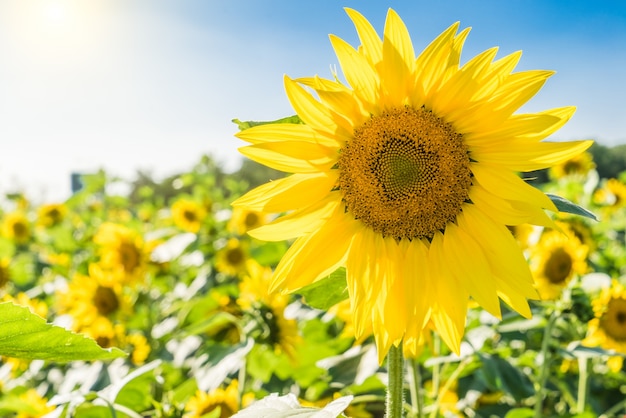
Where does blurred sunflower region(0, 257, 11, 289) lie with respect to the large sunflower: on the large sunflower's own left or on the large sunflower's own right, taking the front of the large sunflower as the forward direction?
on the large sunflower's own right

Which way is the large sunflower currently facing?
toward the camera

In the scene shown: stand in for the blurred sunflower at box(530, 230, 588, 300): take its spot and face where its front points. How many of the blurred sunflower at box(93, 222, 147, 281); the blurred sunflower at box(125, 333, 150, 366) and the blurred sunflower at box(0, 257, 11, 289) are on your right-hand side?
3

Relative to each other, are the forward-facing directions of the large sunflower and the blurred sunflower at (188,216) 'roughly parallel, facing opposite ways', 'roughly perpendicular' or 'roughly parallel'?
roughly parallel

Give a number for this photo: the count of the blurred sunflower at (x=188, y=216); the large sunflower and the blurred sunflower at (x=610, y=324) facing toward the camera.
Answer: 3

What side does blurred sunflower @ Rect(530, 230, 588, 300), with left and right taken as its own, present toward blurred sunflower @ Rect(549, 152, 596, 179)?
back

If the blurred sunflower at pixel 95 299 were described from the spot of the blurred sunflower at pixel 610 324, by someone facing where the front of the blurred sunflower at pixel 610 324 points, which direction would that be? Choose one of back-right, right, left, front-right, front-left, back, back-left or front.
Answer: right

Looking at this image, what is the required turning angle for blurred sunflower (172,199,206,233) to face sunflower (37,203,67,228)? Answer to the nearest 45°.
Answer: approximately 135° to its right

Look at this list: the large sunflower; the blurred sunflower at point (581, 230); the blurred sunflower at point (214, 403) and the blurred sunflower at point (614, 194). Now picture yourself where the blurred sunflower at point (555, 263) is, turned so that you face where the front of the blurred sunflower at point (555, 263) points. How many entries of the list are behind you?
2

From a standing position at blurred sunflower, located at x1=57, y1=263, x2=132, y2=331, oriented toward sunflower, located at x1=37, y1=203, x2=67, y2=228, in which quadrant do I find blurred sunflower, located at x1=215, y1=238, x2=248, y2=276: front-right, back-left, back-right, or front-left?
front-right

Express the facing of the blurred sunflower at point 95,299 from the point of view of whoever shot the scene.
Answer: facing the viewer and to the right of the viewer

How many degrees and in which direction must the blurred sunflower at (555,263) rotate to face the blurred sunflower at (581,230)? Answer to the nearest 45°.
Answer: approximately 180°

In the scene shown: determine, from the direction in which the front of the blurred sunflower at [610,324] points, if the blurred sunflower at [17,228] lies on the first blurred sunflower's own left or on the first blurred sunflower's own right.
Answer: on the first blurred sunflower's own right

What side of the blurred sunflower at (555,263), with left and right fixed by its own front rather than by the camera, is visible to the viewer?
front

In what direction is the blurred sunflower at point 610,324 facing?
toward the camera
